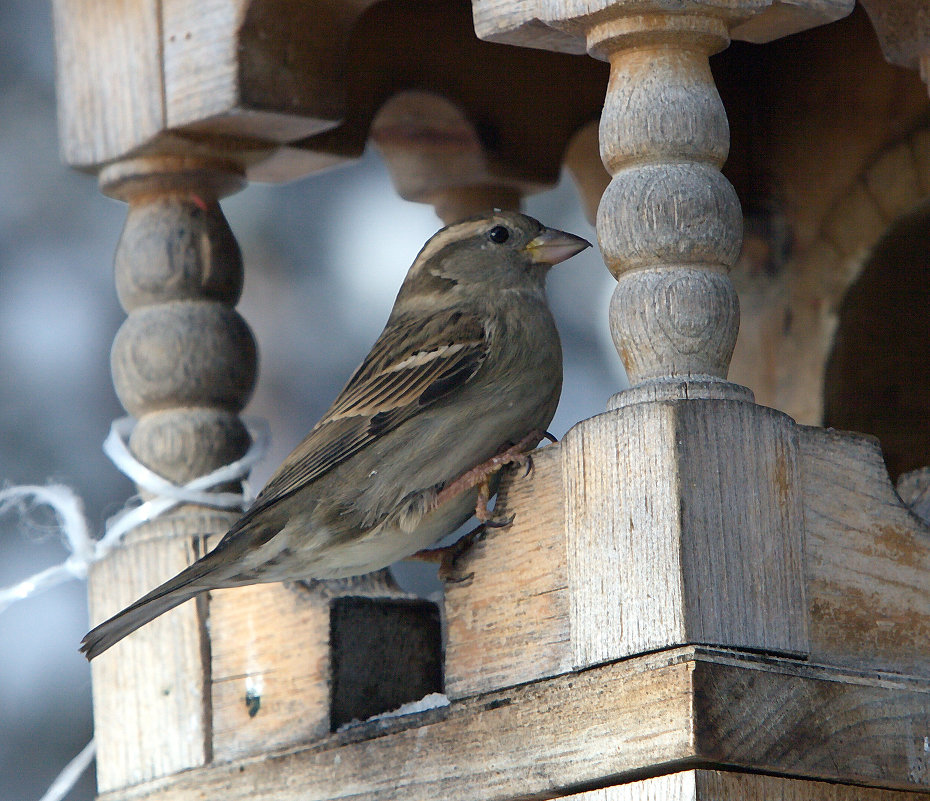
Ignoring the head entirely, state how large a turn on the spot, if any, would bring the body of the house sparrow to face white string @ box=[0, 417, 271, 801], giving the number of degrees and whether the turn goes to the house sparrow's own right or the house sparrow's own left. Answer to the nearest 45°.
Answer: approximately 135° to the house sparrow's own left

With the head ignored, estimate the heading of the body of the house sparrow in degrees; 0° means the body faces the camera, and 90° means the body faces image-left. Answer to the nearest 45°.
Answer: approximately 270°
